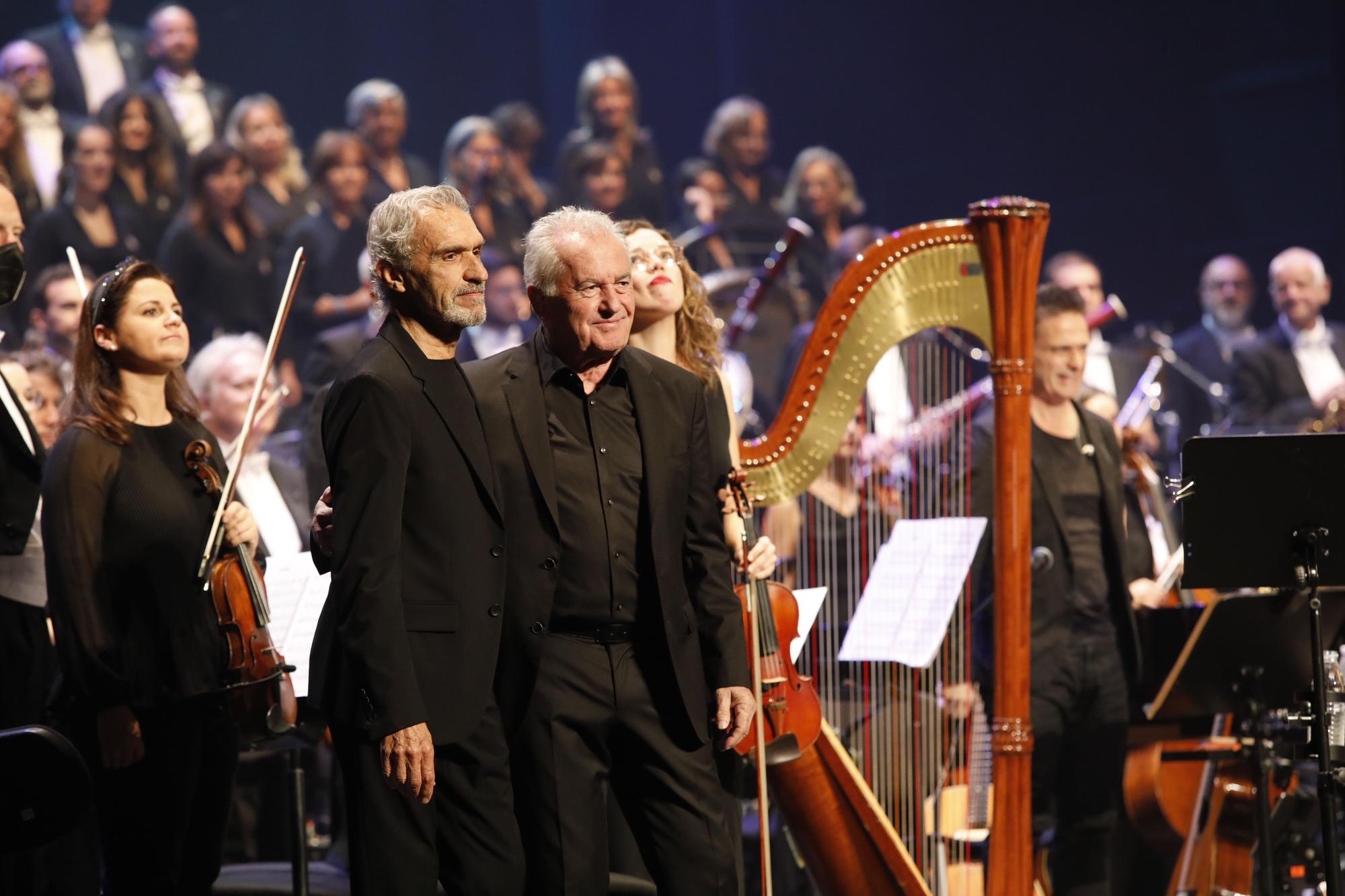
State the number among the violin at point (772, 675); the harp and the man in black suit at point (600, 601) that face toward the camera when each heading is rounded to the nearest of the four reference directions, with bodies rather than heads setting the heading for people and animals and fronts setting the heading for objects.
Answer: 2

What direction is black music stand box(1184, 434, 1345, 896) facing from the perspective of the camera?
away from the camera

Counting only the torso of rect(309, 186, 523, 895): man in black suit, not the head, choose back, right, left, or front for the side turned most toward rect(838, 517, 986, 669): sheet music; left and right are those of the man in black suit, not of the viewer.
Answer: left

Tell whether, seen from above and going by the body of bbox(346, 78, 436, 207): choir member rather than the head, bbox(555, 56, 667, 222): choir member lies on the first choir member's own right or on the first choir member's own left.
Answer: on the first choir member's own left

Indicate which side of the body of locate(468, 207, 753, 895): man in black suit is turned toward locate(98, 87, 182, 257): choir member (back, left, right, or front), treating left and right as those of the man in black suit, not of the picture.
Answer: back

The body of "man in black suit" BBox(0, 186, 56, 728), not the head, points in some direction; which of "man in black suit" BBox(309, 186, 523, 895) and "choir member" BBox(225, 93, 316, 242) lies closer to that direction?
the man in black suit

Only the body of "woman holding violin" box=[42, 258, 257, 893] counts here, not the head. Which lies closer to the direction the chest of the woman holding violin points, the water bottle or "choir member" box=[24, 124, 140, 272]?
the water bottle
